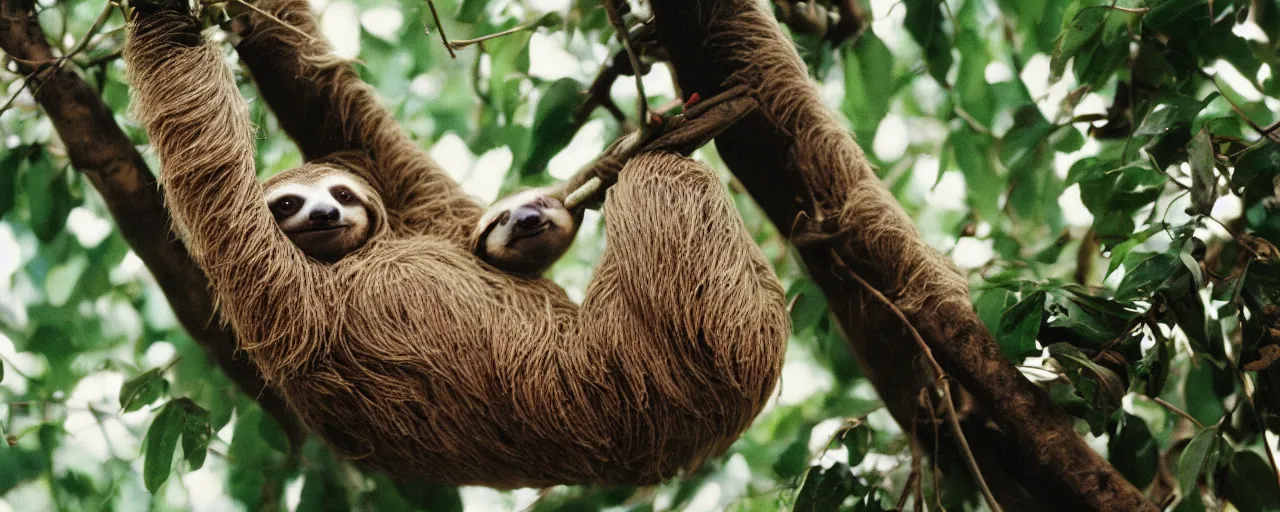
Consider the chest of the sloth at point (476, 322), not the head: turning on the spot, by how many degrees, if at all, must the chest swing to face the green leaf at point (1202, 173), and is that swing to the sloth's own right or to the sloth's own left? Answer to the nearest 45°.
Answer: approximately 180°

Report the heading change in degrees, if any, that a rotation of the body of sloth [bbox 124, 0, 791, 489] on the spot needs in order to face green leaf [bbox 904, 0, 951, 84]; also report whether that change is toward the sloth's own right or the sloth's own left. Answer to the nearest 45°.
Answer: approximately 180°

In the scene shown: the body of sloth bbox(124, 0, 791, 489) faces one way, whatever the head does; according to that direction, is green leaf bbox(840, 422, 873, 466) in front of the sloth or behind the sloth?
behind

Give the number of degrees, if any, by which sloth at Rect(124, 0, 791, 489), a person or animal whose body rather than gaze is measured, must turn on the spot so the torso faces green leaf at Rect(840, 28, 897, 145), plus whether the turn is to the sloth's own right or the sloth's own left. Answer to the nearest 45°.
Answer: approximately 180°

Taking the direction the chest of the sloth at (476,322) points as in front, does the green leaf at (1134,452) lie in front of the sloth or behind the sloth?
behind

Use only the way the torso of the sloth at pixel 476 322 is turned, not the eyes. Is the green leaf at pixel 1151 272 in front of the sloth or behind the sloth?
behind

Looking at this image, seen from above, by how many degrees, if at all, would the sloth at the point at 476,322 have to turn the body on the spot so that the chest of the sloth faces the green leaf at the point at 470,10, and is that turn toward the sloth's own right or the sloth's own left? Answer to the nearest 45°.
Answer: approximately 90° to the sloth's own right

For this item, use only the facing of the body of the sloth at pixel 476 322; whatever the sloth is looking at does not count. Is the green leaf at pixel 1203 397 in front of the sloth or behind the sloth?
behind
